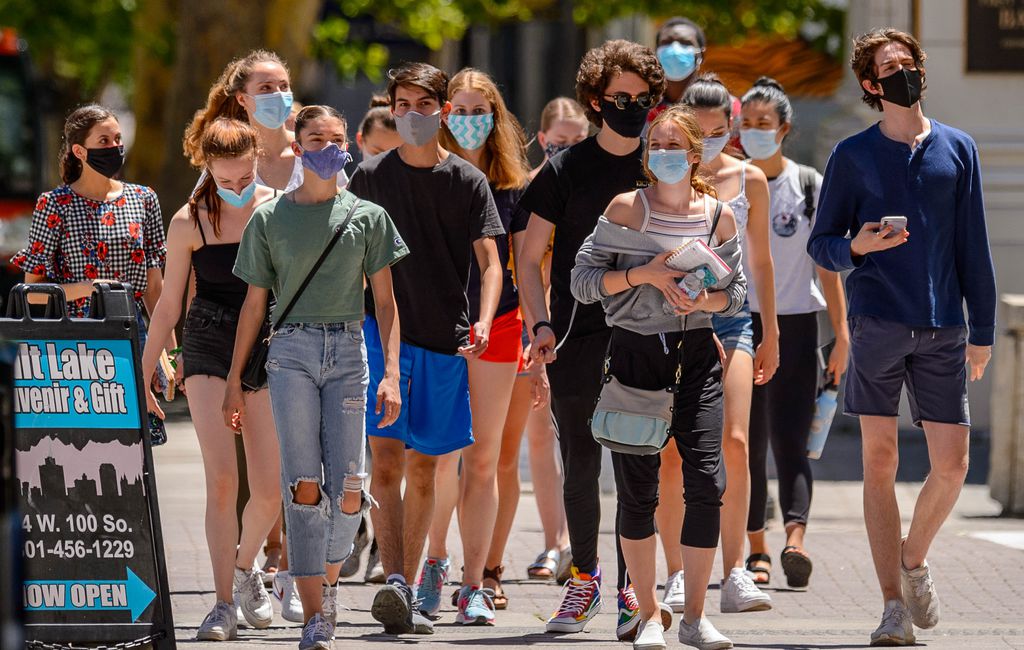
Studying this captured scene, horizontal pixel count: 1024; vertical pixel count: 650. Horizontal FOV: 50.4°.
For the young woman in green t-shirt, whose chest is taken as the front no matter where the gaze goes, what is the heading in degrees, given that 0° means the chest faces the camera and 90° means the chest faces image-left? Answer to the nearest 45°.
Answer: approximately 0°

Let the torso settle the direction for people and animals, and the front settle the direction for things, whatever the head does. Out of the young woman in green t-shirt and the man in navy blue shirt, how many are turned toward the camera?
2

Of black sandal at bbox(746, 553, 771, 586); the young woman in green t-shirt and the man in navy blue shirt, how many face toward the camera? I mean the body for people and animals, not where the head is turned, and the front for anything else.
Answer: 3

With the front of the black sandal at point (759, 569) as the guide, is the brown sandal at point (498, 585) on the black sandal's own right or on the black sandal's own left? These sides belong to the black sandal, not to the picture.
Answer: on the black sandal's own right

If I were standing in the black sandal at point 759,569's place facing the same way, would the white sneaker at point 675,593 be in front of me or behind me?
in front

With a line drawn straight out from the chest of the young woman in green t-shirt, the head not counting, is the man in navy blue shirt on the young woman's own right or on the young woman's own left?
on the young woman's own left

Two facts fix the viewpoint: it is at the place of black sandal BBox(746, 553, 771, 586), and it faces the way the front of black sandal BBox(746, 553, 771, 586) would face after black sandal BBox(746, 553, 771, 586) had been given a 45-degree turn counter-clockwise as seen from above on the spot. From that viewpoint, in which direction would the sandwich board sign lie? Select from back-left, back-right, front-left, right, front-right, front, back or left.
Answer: right
